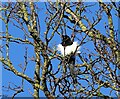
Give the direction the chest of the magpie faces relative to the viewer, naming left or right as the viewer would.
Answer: facing the viewer
